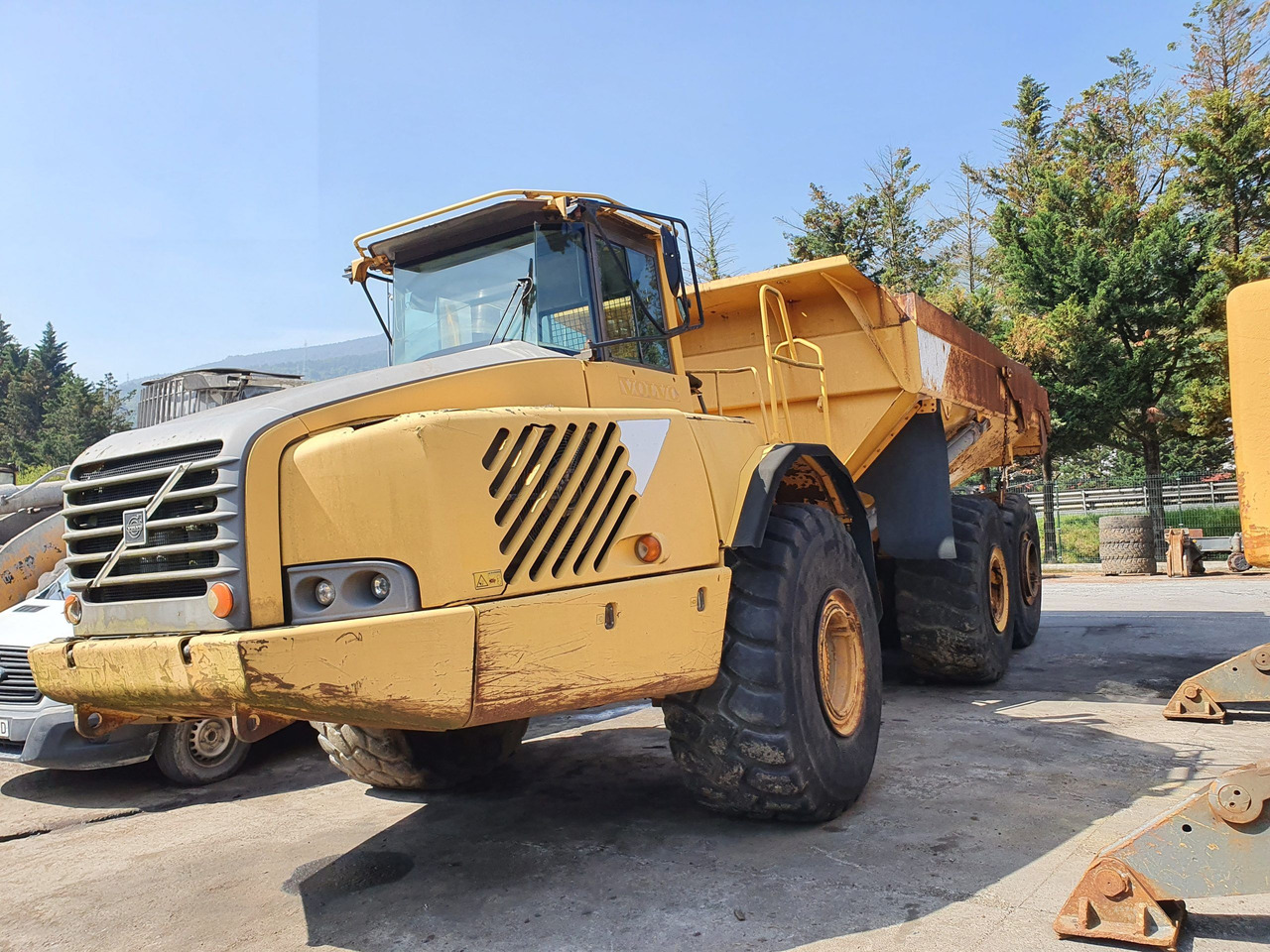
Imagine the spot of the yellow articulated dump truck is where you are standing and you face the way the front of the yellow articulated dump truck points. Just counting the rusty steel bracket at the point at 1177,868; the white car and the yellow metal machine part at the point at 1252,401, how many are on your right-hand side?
1

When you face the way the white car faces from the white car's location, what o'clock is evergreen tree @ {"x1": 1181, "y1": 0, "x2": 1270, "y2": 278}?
The evergreen tree is roughly at 7 o'clock from the white car.

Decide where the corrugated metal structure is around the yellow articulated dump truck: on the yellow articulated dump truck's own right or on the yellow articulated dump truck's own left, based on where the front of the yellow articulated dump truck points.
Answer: on the yellow articulated dump truck's own right

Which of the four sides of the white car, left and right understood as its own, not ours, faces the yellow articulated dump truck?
left

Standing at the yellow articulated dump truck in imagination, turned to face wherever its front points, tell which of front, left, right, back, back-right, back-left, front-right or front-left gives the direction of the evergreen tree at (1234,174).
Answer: back

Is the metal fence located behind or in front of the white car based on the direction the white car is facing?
behind

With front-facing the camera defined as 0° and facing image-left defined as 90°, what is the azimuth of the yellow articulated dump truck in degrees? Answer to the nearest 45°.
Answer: approximately 45°

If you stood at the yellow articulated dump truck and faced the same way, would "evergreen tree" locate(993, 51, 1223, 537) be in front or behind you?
behind

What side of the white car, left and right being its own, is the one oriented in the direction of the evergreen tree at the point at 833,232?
back

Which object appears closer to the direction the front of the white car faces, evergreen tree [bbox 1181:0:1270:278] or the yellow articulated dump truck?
the yellow articulated dump truck

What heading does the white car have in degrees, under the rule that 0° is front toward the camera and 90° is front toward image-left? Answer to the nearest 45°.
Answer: approximately 45°
